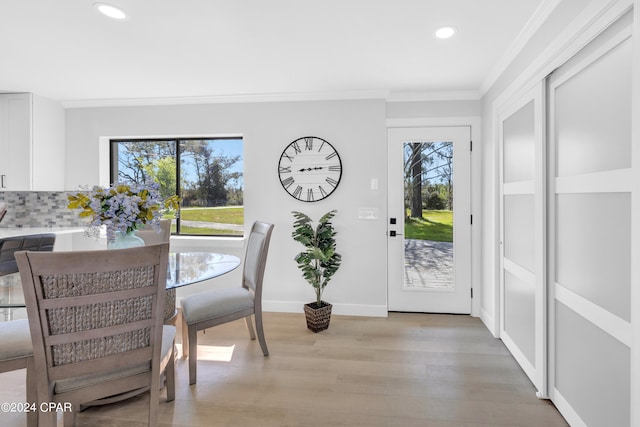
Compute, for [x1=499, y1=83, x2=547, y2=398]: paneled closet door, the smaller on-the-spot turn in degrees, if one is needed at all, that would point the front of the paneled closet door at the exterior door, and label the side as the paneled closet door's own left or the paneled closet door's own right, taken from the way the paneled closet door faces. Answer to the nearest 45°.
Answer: approximately 90° to the paneled closet door's own right

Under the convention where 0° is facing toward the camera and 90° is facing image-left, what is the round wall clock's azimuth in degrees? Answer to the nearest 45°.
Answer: approximately 0°

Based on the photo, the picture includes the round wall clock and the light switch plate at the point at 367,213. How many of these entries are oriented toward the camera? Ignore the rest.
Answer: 2

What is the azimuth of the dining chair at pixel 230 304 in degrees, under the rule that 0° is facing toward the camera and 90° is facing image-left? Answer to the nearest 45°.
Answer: approximately 45°

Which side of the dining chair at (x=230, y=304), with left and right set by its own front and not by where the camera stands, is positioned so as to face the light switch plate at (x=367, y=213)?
back

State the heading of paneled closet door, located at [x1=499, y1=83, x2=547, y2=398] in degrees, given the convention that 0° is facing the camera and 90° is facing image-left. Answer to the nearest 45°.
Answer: approximately 45°
